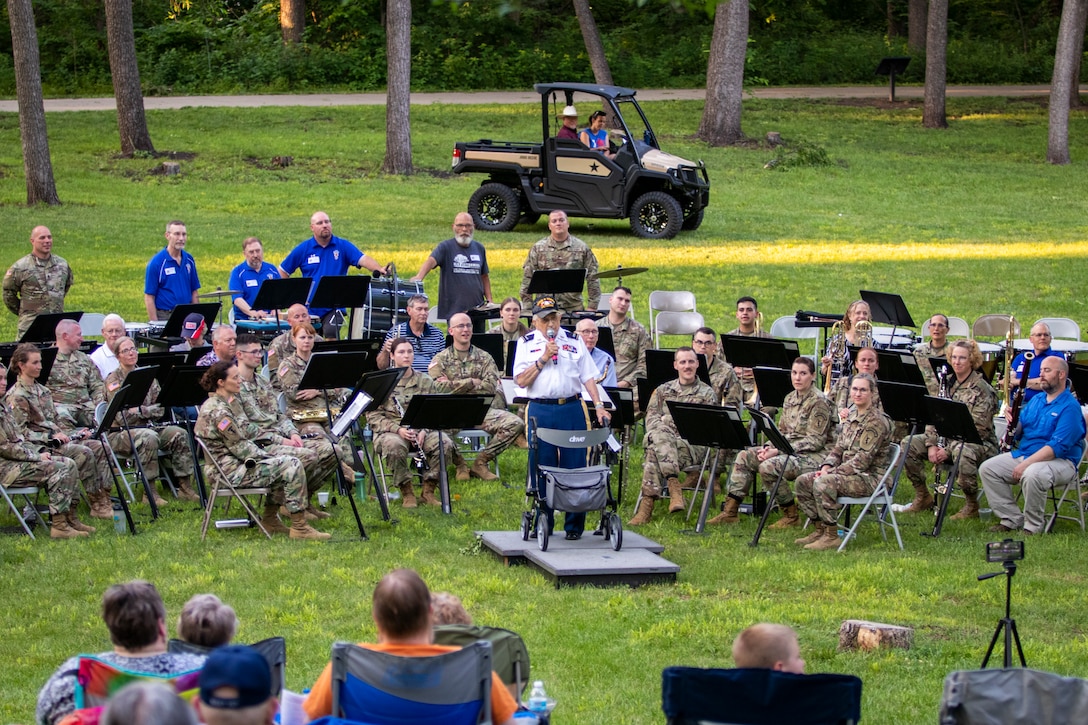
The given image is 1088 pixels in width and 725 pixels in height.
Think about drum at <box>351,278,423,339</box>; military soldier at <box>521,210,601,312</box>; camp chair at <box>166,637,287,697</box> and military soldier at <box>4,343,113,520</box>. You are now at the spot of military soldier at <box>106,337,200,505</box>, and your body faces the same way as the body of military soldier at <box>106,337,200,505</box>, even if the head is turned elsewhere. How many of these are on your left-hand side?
2

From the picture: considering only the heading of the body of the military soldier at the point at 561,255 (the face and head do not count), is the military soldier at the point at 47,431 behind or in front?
in front

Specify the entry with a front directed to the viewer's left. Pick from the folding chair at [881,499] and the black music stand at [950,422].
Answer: the folding chair

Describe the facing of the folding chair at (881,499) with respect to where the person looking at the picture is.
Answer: facing to the left of the viewer

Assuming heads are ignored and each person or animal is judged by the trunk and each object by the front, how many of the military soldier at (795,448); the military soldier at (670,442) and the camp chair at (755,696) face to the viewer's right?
0

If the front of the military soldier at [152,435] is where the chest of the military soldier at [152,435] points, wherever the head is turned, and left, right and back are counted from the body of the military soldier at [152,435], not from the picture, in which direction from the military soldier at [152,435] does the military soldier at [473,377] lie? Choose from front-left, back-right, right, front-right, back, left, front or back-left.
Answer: front-left

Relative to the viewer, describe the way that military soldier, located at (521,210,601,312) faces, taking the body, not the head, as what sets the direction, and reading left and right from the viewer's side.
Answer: facing the viewer

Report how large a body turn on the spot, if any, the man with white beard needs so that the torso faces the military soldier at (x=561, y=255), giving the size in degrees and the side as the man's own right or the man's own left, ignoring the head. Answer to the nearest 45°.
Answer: approximately 90° to the man's own left

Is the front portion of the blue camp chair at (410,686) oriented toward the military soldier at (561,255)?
yes

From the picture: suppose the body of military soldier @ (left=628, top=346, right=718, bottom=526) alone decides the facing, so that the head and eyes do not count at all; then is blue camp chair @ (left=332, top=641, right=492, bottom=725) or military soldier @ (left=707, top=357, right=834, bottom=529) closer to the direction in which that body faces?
the blue camp chair

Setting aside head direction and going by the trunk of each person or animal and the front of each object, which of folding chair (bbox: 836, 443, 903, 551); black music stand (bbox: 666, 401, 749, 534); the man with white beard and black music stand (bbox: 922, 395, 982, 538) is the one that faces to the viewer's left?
the folding chair

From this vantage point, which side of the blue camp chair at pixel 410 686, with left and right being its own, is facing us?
back

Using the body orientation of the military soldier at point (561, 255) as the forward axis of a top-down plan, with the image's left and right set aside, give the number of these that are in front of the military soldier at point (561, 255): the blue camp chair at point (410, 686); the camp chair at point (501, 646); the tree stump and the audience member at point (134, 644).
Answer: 4

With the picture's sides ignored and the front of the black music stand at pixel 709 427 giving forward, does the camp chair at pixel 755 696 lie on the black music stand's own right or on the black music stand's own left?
on the black music stand's own right

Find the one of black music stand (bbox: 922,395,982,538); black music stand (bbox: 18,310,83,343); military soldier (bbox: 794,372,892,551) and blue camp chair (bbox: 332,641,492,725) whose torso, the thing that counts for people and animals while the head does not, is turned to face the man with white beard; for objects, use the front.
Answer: the blue camp chair

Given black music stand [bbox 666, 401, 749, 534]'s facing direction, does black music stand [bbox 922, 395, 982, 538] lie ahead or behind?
ahead

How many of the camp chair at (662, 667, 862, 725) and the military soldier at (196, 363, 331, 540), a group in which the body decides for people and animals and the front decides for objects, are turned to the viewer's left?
0

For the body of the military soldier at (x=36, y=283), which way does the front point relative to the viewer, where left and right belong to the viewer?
facing the viewer and to the right of the viewer

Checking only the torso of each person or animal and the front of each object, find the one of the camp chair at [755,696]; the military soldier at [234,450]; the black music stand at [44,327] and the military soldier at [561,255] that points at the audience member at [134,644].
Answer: the military soldier at [561,255]

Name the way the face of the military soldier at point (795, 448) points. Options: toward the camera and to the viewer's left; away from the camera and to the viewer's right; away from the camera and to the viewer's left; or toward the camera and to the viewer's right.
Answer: toward the camera and to the viewer's left

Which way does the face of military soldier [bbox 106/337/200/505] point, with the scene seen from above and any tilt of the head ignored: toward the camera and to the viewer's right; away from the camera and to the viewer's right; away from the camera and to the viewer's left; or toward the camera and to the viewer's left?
toward the camera and to the viewer's right

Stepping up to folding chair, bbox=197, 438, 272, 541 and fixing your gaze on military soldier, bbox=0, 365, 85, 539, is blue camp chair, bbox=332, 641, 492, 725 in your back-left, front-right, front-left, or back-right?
back-left
